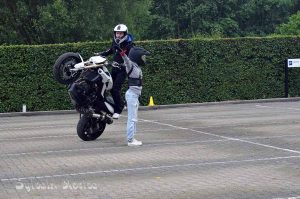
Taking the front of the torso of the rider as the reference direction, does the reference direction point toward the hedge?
no

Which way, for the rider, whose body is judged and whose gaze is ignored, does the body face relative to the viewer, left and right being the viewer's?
facing the viewer and to the left of the viewer
